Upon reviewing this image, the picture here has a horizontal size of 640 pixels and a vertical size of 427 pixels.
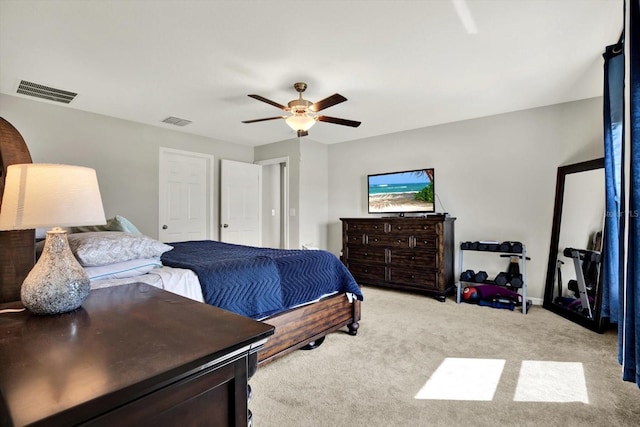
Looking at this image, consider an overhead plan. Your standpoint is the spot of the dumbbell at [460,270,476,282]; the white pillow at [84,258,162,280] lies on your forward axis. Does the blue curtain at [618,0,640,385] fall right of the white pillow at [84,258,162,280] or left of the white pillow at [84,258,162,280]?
left

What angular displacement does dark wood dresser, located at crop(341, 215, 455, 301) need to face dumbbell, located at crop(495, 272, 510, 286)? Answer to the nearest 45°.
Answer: approximately 135° to its left

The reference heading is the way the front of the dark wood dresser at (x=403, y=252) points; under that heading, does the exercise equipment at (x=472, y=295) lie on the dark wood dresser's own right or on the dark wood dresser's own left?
on the dark wood dresser's own left

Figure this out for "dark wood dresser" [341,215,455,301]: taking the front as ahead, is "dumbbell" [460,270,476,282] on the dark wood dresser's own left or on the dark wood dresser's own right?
on the dark wood dresser's own left

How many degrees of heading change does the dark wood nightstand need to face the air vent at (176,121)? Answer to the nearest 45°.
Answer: approximately 45° to its left

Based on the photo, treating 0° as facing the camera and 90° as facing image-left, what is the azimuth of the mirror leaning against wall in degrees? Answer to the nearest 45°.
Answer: approximately 45°

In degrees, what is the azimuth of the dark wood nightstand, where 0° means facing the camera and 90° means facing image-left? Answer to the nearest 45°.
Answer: approximately 225°
